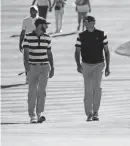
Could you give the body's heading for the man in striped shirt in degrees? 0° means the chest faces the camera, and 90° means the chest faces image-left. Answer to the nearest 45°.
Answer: approximately 0°

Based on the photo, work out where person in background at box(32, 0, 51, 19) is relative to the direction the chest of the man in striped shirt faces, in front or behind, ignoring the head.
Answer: behind
